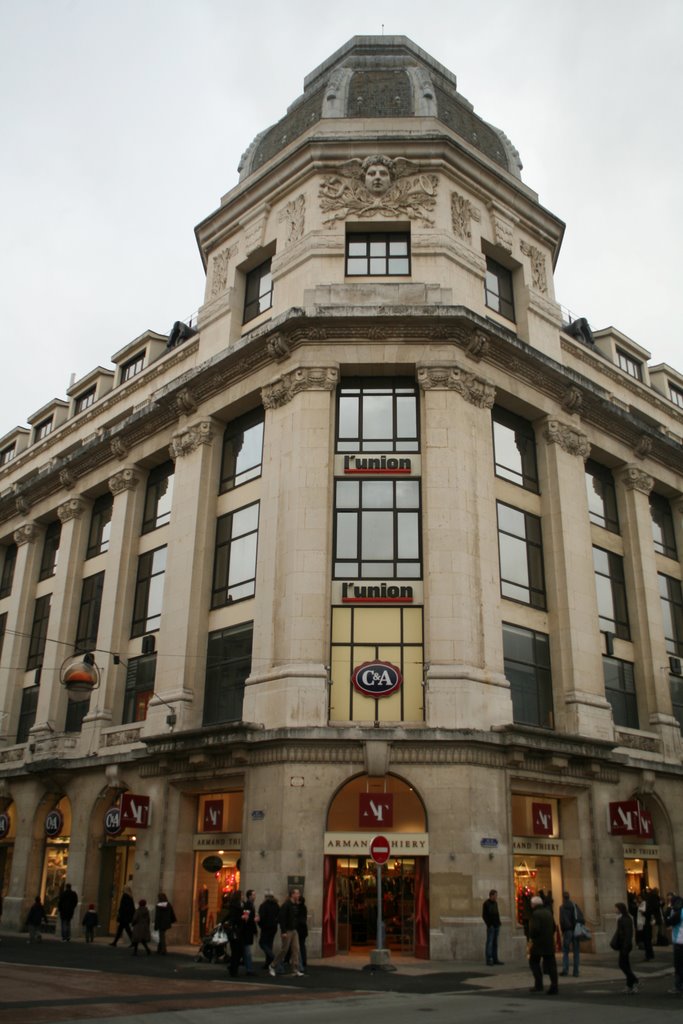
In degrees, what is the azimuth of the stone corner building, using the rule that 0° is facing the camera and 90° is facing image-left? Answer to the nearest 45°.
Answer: approximately 0°

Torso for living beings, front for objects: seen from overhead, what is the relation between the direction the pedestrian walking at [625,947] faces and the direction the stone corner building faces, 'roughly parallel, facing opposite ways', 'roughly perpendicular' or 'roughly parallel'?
roughly perpendicular
